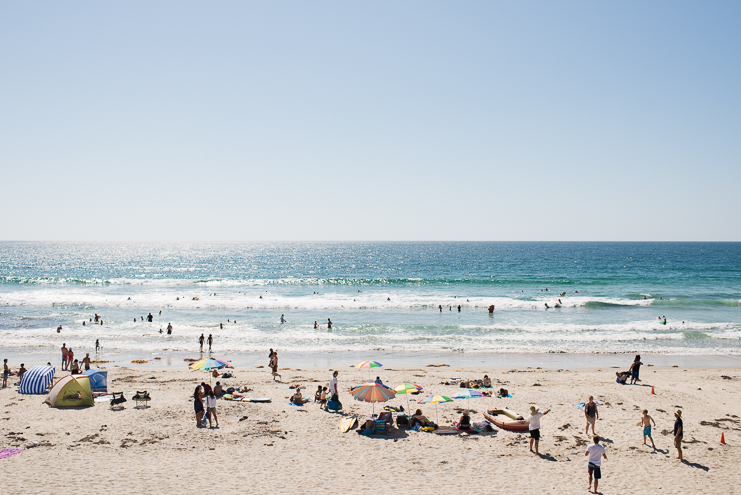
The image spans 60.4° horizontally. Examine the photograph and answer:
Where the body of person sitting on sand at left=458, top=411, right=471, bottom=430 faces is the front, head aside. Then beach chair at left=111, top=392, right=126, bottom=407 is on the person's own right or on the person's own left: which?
on the person's own left

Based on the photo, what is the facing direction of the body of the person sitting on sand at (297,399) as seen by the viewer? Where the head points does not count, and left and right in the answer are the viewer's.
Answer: facing away from the viewer

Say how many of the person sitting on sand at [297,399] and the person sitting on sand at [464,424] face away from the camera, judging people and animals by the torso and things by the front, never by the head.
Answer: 2

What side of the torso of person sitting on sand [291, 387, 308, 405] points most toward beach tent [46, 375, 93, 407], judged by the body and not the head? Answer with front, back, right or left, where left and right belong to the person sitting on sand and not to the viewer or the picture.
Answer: left

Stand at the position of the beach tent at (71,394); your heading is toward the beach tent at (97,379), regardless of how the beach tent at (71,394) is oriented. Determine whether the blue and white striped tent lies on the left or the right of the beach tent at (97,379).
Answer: left

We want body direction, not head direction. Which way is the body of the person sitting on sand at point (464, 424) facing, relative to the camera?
away from the camera

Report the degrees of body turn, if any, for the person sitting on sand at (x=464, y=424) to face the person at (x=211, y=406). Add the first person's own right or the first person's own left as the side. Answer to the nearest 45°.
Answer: approximately 90° to the first person's own left

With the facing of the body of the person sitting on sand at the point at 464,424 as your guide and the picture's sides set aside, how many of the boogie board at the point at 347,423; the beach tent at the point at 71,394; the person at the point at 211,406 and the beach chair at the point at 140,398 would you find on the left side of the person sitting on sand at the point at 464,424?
4

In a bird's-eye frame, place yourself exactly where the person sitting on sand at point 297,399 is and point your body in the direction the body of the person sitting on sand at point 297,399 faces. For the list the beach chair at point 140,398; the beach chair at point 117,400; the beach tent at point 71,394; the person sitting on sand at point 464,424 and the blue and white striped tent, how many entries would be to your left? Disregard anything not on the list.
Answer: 4

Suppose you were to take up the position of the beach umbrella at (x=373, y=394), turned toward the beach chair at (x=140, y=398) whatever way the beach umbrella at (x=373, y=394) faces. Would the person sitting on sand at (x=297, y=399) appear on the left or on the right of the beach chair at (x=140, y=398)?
right

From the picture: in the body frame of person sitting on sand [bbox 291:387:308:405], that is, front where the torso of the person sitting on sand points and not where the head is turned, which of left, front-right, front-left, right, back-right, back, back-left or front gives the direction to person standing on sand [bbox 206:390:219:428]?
back-left

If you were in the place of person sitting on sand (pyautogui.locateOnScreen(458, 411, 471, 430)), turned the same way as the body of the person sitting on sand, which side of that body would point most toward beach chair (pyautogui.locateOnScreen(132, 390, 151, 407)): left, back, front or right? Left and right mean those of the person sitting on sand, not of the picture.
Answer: left

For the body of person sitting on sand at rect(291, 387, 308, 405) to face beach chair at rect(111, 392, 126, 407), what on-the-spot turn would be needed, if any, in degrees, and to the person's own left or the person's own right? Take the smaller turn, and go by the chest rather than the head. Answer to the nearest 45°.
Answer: approximately 90° to the person's own left
